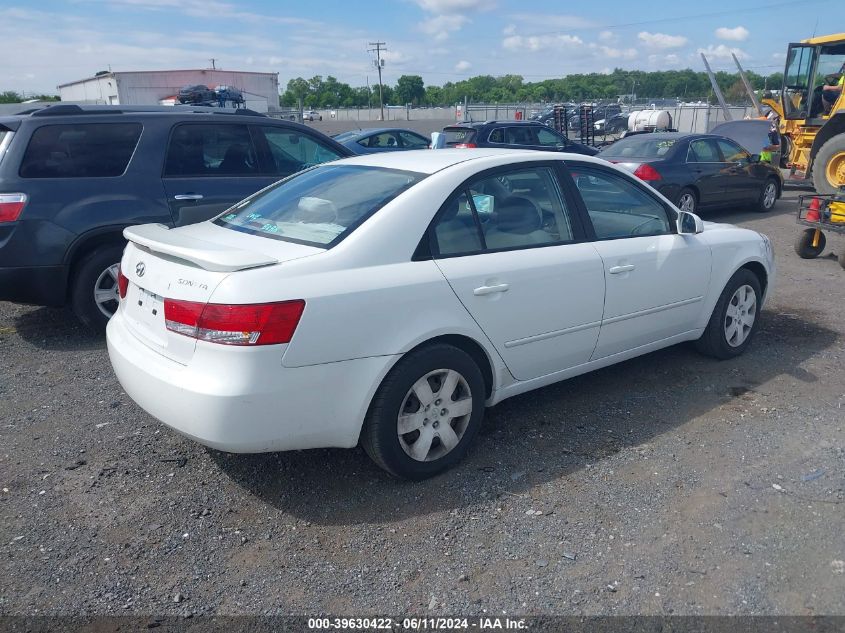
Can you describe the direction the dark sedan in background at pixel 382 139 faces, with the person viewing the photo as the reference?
facing away from the viewer and to the right of the viewer

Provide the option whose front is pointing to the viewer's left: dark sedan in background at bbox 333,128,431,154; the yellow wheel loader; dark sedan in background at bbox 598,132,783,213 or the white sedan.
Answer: the yellow wheel loader

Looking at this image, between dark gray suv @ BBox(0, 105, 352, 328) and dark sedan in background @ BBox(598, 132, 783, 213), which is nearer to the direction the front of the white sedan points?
the dark sedan in background

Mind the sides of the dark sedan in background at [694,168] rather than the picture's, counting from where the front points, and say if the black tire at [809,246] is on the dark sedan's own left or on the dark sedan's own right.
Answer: on the dark sedan's own right

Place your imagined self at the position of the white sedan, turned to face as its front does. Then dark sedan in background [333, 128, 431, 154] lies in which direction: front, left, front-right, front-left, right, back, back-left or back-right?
front-left

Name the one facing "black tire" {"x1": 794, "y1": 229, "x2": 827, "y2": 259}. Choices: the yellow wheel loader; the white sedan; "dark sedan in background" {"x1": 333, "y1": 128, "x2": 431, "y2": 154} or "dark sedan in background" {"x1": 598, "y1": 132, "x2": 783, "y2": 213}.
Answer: the white sedan

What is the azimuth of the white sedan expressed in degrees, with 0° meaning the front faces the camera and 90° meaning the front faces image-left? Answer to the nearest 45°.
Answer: approximately 225°

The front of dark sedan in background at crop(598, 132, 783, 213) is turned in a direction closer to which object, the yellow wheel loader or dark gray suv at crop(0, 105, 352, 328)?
the yellow wheel loader

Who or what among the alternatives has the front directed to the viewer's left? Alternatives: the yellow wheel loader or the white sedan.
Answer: the yellow wheel loader

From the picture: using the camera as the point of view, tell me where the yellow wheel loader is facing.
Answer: facing to the left of the viewer

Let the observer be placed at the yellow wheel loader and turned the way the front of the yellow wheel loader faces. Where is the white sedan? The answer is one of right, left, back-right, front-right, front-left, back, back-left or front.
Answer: left

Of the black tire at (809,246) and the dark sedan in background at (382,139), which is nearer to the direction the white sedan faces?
the black tire

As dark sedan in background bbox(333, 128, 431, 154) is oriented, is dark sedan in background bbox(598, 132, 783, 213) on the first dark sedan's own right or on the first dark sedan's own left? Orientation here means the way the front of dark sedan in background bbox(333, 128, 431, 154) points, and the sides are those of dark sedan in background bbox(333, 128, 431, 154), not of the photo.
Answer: on the first dark sedan's own right

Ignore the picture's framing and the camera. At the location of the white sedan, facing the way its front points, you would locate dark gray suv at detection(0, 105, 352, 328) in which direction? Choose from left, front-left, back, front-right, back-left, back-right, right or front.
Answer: left
